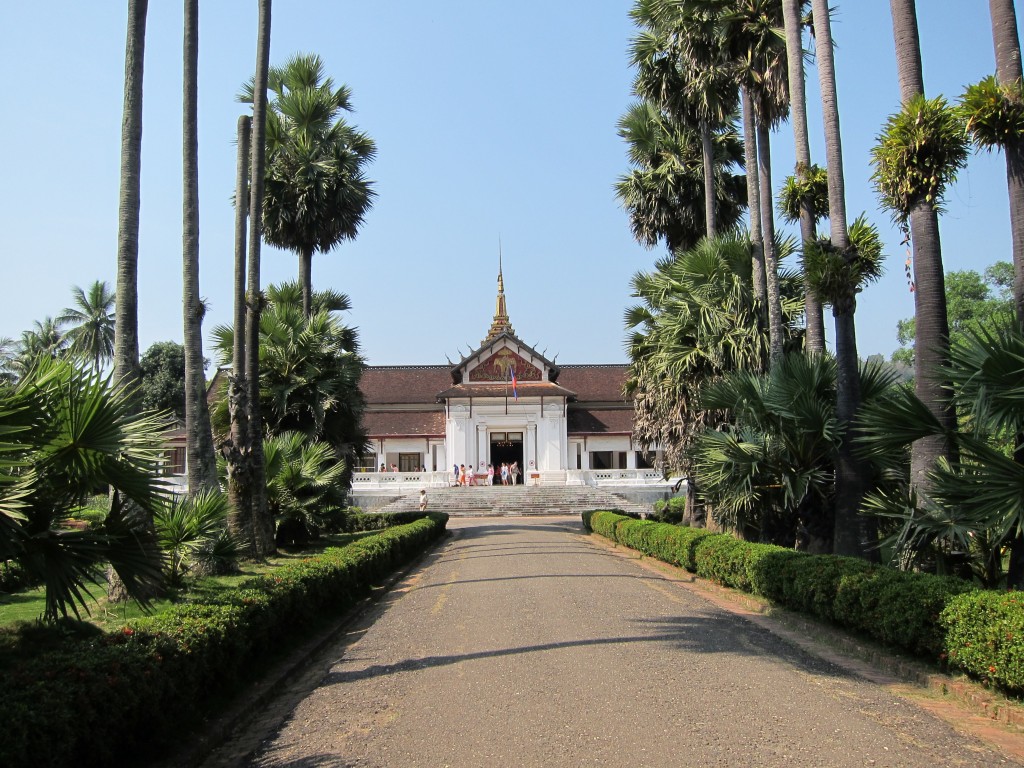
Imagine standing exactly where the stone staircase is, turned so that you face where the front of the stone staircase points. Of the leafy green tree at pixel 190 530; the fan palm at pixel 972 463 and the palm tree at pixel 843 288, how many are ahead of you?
3

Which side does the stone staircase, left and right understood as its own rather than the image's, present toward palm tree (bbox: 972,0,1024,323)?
front

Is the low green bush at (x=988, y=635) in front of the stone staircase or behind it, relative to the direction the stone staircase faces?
in front

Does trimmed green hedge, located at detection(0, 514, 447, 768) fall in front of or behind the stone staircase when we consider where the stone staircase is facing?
in front

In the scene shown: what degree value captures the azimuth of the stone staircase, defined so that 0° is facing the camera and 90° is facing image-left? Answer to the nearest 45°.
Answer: approximately 0°

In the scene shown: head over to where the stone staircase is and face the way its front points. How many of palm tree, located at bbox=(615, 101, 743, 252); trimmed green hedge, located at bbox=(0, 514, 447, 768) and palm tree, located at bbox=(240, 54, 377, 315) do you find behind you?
0

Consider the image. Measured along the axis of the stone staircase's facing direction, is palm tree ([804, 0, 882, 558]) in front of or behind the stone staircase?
in front

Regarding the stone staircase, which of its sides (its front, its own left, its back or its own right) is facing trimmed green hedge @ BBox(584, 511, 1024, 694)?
front

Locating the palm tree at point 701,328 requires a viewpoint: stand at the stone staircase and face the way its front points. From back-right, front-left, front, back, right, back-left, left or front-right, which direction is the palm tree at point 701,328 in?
front

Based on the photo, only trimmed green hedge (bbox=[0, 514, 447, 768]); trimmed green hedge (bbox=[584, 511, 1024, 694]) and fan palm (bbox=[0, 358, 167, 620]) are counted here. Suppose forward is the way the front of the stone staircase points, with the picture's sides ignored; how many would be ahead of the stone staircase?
3
